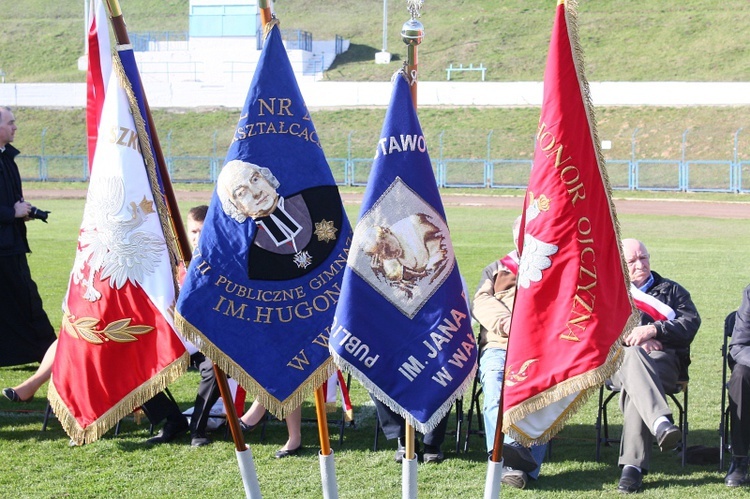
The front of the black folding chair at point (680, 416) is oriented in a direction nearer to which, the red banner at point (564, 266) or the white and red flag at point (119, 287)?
the red banner

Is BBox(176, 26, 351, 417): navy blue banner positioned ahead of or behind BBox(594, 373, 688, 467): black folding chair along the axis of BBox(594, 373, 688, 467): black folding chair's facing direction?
ahead

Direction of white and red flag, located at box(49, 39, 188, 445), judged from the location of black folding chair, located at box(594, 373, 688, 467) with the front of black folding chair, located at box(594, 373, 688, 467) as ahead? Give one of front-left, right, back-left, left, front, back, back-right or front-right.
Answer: front-right

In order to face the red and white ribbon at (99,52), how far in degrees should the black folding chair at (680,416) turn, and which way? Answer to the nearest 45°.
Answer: approximately 45° to its right

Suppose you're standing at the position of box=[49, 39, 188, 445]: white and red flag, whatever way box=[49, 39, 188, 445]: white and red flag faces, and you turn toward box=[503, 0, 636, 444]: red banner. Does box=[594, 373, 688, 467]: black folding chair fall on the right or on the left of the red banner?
left

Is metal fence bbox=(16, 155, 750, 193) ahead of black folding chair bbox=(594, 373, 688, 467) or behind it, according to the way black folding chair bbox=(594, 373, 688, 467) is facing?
behind

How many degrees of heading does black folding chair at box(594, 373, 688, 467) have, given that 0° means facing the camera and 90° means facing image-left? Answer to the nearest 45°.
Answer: approximately 0°

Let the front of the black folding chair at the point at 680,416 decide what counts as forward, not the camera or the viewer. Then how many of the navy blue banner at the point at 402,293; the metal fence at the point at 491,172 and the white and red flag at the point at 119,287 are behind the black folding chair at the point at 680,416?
1

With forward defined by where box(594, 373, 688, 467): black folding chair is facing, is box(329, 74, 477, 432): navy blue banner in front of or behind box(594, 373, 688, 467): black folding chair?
in front

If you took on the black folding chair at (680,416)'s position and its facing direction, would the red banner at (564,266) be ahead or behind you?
ahead

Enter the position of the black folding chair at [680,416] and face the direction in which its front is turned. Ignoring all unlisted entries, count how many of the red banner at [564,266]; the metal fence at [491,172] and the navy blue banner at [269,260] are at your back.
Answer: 1

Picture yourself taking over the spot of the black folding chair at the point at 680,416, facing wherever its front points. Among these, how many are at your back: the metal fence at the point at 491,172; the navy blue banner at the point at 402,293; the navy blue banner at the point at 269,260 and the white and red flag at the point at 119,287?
1

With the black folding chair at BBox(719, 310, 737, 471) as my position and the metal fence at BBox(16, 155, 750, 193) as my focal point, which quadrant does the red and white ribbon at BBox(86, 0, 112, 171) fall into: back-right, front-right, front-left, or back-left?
back-left
